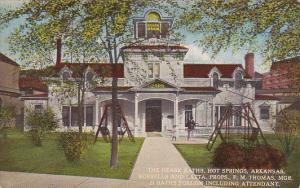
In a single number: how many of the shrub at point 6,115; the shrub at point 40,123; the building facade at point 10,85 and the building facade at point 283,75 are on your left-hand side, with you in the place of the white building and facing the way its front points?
1

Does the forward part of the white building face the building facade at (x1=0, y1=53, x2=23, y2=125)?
no

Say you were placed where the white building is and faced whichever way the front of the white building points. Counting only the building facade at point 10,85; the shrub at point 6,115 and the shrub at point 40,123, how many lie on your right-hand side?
3

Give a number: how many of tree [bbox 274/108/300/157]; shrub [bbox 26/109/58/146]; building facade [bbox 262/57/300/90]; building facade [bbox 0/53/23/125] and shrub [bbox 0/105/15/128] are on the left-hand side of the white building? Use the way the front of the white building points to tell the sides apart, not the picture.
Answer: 2

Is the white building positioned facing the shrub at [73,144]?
yes

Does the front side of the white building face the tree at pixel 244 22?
no

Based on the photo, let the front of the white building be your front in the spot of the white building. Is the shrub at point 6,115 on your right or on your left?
on your right

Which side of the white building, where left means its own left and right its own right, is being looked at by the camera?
front

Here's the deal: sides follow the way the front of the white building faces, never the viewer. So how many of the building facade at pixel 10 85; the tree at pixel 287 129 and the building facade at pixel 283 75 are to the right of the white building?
1

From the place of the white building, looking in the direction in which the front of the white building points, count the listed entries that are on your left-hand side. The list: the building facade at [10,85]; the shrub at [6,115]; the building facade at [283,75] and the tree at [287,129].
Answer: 2

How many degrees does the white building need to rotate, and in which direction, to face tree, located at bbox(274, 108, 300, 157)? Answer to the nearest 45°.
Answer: approximately 90° to its left

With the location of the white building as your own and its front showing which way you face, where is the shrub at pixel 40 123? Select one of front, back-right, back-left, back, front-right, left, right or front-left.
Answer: right

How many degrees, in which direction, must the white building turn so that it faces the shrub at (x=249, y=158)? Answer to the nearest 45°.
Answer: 0° — it already faces it

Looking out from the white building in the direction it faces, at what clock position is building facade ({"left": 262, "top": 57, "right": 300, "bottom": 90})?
The building facade is roughly at 9 o'clock from the white building.
